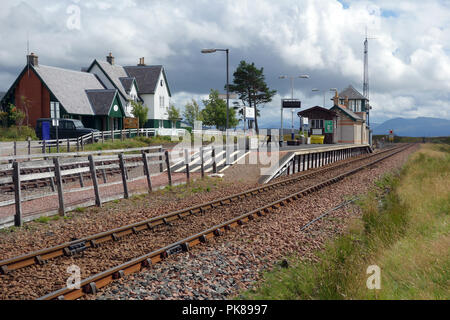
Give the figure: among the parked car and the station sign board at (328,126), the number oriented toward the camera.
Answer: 1

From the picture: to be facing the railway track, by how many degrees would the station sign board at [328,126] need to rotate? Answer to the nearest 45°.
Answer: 0° — it already faces it

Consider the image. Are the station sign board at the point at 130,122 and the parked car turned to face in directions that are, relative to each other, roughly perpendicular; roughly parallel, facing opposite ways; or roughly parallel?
roughly perpendicular

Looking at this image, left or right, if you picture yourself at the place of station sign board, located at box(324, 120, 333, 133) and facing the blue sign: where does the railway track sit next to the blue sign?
left

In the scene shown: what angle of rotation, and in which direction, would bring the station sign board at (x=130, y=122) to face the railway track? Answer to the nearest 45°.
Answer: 0° — it already faces it

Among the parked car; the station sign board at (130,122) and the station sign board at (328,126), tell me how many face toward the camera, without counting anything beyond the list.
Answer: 2
